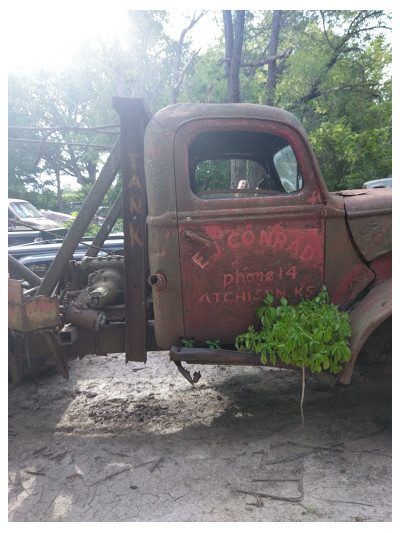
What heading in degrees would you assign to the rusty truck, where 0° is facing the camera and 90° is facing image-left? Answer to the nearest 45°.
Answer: approximately 270°
